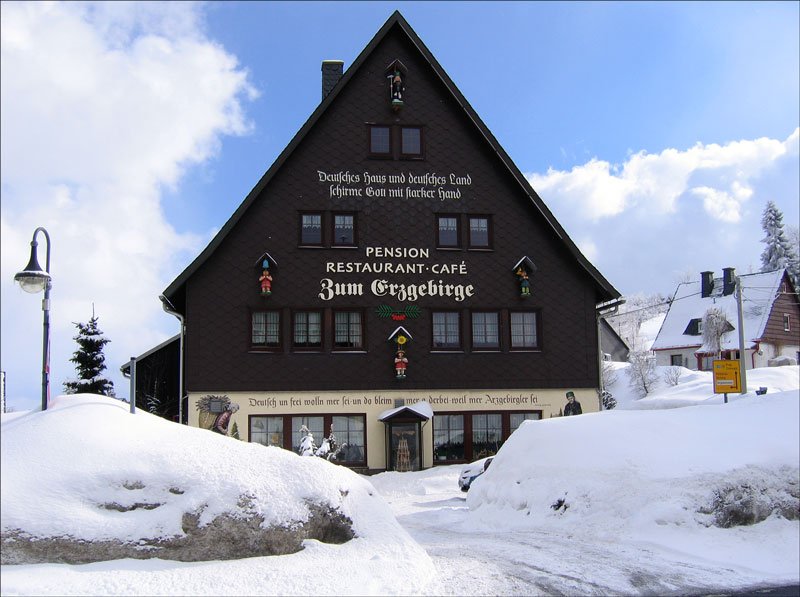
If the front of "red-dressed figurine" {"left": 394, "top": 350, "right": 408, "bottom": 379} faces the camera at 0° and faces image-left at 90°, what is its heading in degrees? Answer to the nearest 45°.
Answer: approximately 0°

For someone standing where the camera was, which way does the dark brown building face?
facing the viewer

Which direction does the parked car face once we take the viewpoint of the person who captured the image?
facing the viewer and to the left of the viewer

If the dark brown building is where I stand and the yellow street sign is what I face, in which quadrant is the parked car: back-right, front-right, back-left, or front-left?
front-right

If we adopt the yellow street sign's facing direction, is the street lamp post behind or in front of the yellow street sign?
in front

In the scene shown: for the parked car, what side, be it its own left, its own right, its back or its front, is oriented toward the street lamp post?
front

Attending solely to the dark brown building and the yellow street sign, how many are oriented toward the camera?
2

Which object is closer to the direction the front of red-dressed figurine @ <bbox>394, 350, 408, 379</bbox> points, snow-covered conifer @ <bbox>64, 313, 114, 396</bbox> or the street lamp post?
the street lamp post

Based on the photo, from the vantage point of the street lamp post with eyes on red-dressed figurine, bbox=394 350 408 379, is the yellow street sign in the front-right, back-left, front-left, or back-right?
front-right

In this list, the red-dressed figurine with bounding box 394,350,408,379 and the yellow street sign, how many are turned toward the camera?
2

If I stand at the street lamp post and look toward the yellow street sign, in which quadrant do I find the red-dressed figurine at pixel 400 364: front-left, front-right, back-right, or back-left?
front-left

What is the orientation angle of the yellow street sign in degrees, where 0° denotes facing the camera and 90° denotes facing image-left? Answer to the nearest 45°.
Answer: approximately 0°

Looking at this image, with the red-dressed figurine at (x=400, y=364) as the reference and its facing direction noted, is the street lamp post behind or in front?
in front

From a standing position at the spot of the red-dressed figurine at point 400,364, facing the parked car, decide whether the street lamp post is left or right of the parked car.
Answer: right
